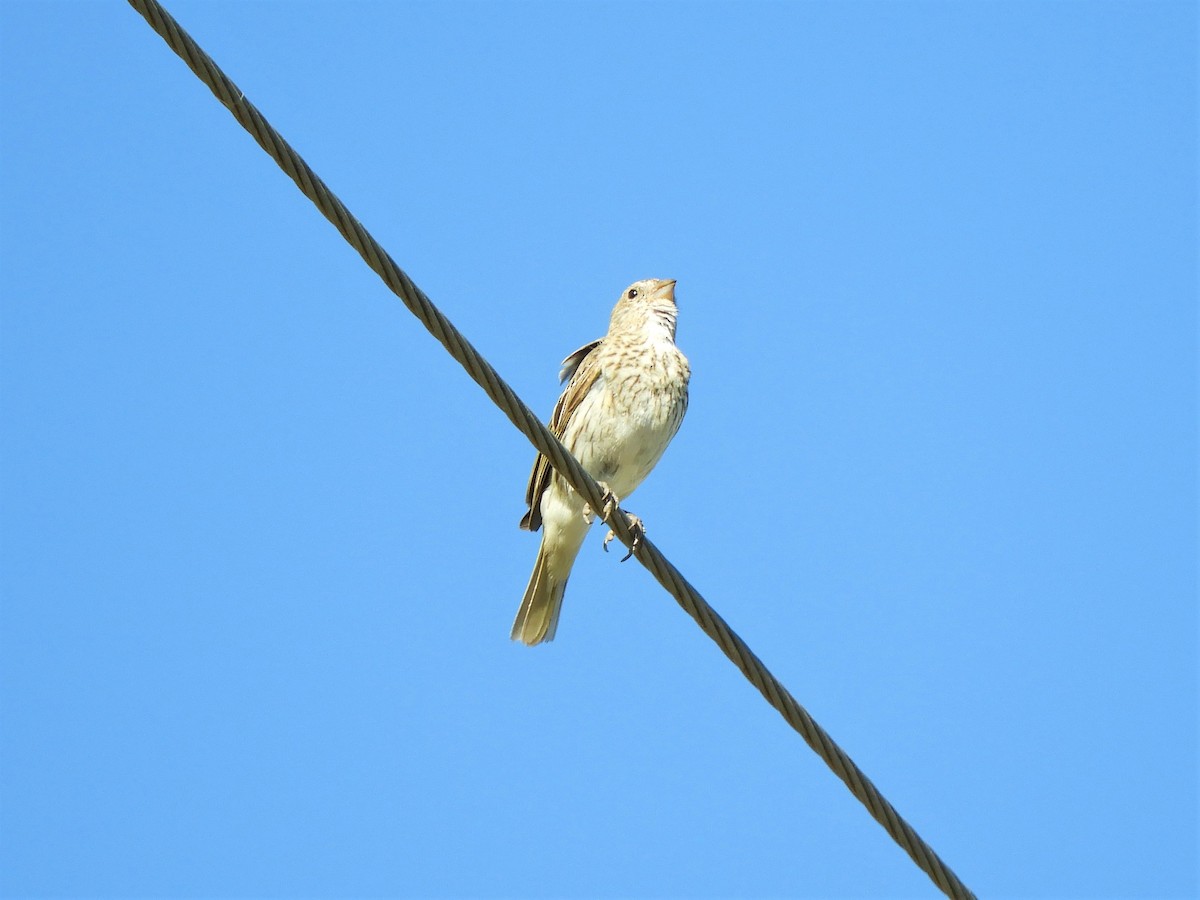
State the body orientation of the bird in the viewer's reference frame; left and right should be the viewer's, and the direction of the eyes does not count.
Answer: facing the viewer and to the right of the viewer
